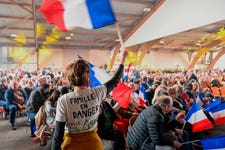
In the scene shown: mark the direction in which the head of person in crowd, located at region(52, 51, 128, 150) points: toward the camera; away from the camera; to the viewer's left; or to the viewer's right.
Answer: away from the camera

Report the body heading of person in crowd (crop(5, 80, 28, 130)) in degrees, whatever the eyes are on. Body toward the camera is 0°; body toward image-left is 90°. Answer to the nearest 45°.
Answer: approximately 315°
